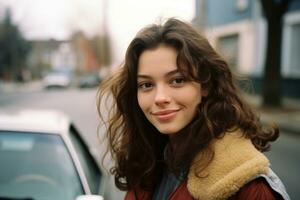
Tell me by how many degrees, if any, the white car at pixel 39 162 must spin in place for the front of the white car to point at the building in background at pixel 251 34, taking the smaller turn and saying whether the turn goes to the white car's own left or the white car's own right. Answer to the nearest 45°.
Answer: approximately 135° to the white car's own left

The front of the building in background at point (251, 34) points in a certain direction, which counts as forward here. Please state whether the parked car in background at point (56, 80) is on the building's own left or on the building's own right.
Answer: on the building's own right

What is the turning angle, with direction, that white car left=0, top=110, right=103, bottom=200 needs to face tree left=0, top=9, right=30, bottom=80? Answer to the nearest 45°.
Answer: approximately 180°

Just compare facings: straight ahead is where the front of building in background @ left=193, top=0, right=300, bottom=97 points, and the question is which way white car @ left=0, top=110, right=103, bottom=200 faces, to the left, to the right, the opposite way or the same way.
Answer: to the left

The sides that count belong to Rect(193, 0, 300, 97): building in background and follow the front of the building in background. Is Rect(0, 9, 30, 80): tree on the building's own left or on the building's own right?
on the building's own right

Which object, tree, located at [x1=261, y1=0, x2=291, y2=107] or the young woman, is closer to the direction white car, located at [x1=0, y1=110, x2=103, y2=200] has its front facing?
the young woman

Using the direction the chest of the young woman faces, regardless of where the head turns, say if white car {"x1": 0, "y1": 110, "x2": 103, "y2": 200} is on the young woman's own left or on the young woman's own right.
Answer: on the young woman's own right

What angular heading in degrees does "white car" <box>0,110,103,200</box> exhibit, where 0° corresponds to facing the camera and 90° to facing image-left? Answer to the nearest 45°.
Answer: approximately 0°

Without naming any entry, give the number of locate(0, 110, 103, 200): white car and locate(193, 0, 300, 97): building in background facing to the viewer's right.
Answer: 0

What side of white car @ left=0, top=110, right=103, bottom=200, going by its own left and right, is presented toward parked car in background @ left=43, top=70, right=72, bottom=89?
back

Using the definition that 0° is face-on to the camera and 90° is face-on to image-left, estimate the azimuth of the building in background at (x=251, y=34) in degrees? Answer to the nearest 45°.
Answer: approximately 45°
